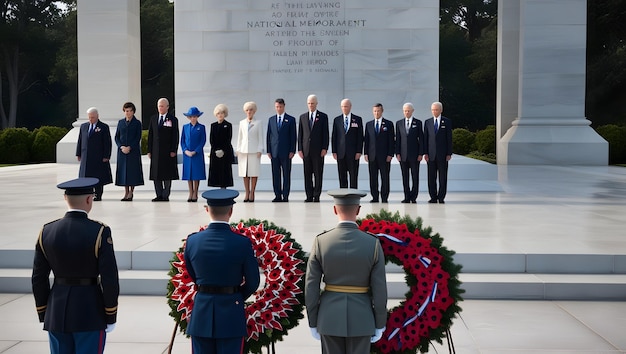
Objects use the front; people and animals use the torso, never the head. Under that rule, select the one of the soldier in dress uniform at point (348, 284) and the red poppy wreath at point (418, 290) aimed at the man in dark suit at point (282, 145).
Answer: the soldier in dress uniform

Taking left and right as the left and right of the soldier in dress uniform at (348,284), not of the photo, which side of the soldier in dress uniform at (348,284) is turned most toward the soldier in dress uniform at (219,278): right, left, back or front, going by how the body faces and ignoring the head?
left

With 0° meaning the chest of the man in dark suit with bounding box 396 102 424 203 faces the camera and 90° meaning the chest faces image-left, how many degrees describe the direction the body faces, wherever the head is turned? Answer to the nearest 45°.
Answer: approximately 0°

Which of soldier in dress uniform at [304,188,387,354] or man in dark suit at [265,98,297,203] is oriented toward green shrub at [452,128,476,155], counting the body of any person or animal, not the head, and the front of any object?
the soldier in dress uniform

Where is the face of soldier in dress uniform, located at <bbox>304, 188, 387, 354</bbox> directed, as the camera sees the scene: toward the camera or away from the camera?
away from the camera

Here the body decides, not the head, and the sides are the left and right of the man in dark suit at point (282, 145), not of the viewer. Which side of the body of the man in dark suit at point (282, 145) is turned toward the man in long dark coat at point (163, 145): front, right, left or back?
right

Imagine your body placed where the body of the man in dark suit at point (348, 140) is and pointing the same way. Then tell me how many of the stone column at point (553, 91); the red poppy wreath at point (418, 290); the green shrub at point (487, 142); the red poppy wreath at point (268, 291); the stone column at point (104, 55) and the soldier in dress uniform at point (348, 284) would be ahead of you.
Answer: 3

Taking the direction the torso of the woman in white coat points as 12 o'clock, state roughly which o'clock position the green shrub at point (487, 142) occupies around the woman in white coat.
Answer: The green shrub is roughly at 7 o'clock from the woman in white coat.

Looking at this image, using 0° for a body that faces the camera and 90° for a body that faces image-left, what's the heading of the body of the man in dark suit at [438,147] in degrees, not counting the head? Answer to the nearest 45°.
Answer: approximately 0°

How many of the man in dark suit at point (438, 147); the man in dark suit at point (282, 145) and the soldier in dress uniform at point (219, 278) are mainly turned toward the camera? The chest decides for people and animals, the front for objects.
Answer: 2

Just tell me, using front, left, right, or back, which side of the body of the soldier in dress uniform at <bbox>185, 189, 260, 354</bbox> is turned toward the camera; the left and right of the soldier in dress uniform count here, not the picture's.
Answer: back

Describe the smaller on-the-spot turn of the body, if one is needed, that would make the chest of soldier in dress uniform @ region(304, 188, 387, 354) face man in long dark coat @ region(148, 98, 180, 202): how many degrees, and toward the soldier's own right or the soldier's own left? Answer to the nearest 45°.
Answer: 0° — they already face them
